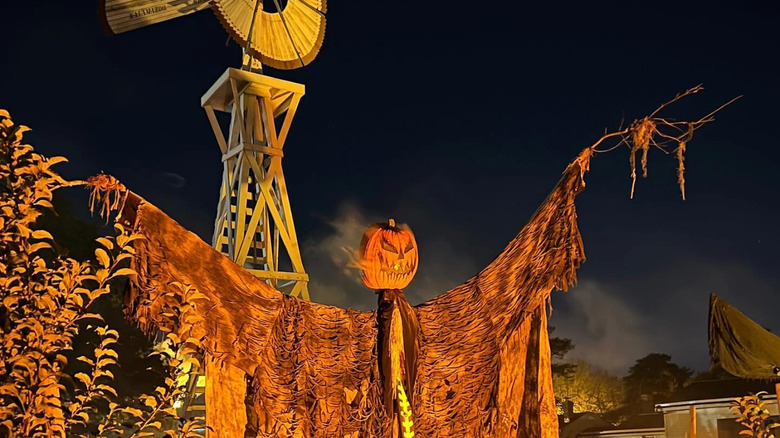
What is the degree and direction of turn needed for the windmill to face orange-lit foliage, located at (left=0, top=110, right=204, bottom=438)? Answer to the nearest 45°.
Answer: approximately 45° to its right

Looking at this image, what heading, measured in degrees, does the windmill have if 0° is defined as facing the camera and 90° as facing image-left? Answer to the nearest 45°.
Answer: approximately 315°
